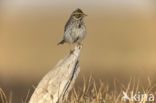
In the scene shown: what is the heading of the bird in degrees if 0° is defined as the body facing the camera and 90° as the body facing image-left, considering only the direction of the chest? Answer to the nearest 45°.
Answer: approximately 315°
